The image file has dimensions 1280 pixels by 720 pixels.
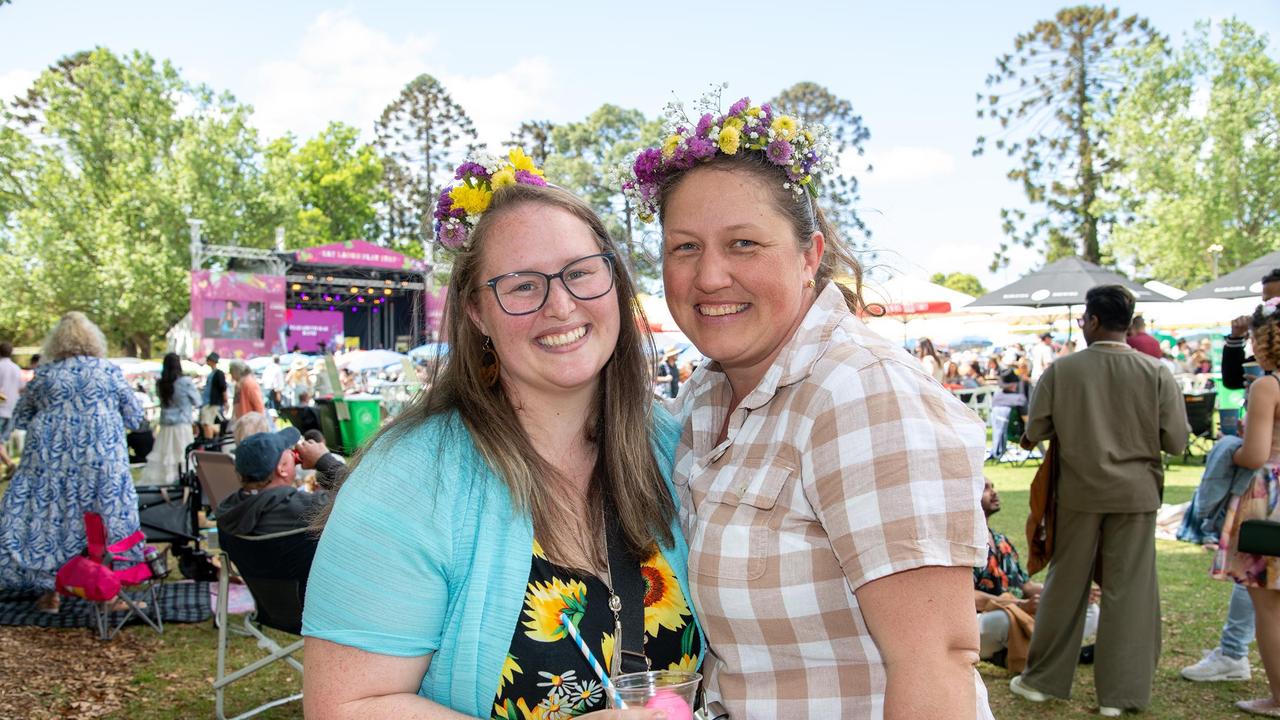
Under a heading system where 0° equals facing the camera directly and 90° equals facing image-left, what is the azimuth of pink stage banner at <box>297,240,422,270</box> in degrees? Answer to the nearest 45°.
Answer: approximately 0°

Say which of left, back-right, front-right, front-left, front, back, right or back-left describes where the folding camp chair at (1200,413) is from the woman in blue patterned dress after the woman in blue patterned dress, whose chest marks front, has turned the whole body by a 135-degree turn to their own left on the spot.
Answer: back-left

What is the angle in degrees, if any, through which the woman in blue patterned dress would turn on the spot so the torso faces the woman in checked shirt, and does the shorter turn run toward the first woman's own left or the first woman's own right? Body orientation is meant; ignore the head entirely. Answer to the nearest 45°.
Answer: approximately 180°

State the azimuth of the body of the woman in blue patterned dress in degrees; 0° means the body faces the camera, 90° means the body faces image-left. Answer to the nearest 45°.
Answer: approximately 180°

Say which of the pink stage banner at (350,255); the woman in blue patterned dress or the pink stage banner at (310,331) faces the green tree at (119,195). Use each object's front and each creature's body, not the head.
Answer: the woman in blue patterned dress

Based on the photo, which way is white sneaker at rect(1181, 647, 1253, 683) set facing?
to the viewer's left

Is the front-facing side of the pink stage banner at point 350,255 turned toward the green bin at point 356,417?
yes

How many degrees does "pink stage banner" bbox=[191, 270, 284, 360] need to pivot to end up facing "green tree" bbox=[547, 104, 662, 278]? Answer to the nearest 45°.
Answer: approximately 135° to its left

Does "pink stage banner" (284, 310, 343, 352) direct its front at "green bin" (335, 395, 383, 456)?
yes

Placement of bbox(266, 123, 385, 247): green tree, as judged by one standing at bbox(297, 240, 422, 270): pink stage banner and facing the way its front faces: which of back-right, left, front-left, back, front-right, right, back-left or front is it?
back
